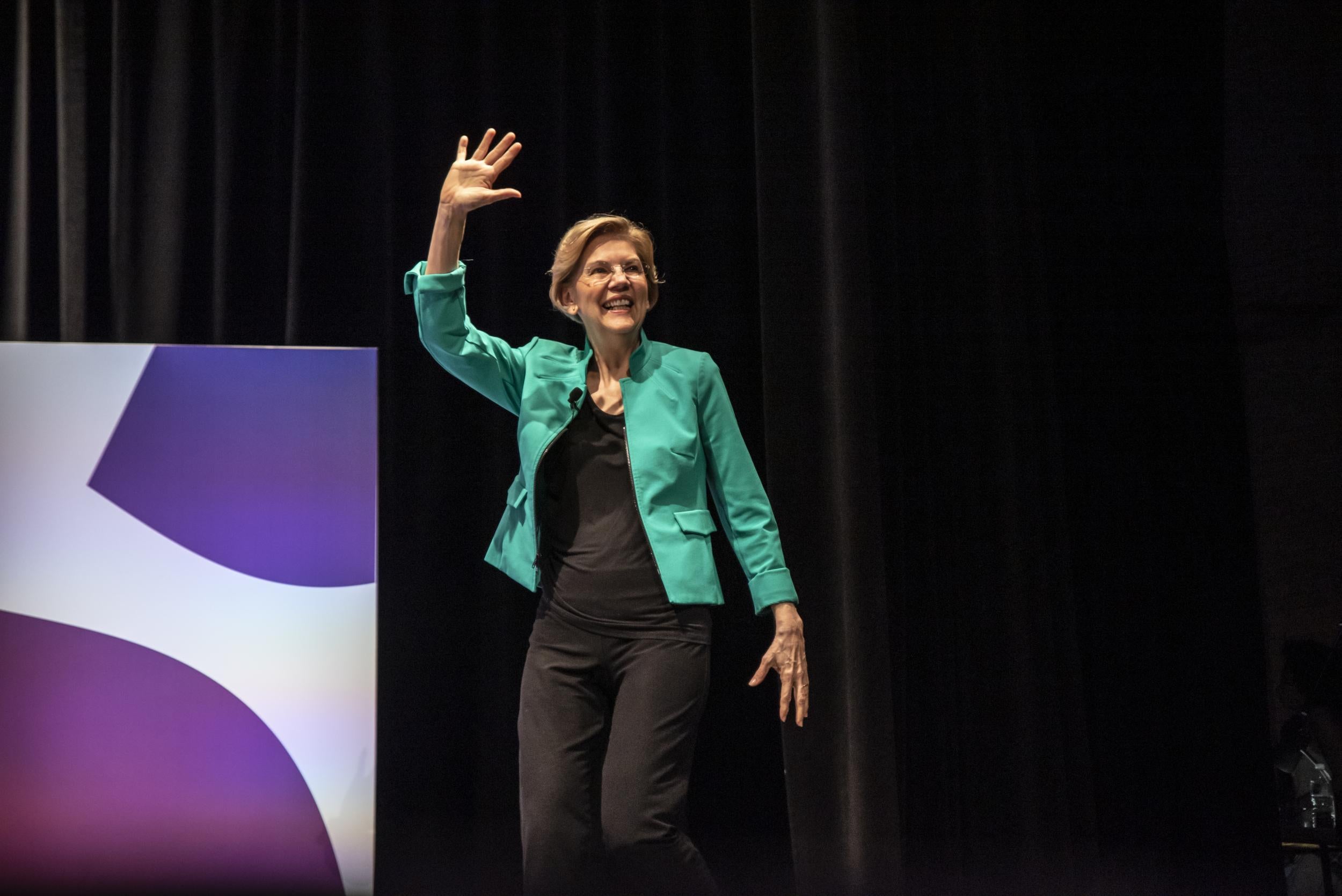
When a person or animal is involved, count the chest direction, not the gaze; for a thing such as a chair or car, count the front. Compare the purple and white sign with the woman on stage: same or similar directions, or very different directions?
same or similar directions

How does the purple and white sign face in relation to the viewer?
toward the camera

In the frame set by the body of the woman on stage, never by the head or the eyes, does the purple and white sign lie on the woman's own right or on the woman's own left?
on the woman's own right

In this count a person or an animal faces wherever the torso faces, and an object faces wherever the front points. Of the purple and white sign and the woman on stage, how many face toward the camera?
2

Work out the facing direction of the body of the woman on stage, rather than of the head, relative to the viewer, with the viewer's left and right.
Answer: facing the viewer

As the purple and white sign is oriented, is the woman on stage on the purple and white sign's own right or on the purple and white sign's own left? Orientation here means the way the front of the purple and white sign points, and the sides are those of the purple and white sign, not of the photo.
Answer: on the purple and white sign's own left
